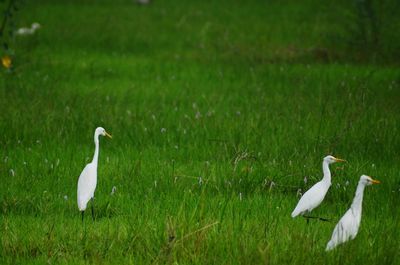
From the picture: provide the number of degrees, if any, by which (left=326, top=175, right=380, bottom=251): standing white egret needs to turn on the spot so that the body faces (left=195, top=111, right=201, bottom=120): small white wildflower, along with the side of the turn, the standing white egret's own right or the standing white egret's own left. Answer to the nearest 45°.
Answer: approximately 135° to the standing white egret's own left

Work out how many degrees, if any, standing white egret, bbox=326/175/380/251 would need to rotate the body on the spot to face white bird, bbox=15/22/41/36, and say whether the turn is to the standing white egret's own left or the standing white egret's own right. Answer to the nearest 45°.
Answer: approximately 135° to the standing white egret's own left

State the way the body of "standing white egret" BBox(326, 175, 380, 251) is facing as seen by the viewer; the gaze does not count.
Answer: to the viewer's right
